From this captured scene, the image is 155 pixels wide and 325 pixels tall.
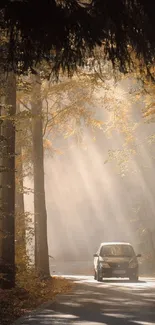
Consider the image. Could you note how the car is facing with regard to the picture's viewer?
facing the viewer
